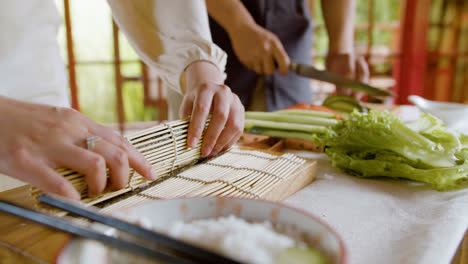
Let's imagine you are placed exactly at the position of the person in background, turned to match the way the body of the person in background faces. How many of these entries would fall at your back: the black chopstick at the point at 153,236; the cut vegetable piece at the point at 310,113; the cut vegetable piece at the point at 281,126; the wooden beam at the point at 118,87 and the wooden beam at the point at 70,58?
2

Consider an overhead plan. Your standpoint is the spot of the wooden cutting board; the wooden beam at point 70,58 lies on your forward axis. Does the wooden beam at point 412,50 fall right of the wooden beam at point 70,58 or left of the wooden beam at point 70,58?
right

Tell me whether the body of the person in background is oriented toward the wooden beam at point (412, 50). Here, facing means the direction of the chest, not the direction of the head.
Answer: no

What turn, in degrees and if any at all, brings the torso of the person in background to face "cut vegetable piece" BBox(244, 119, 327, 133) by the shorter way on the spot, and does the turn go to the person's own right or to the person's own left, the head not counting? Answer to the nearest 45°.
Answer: approximately 45° to the person's own right

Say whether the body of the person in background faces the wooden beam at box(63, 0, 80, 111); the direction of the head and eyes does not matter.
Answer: no

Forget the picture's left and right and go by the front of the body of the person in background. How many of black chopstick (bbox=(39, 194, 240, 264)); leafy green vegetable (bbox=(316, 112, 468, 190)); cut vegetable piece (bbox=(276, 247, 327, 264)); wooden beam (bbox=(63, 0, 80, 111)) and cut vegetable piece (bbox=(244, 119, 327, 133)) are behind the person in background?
1

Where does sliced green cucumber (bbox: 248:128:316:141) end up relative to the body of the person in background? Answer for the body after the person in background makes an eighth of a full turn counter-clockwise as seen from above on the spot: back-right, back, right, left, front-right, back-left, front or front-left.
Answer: right

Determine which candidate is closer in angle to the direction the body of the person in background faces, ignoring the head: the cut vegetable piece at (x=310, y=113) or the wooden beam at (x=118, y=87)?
the cut vegetable piece

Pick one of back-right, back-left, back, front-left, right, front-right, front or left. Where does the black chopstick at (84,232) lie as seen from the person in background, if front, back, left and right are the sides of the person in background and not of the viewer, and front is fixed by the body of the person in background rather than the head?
front-right

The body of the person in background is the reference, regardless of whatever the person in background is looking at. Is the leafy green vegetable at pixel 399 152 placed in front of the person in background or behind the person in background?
in front

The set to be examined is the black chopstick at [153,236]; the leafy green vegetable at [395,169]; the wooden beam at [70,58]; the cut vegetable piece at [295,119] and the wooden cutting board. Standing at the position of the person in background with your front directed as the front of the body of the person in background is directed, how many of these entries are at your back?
1

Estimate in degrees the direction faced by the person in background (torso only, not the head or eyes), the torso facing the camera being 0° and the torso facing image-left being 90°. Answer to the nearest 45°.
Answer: approximately 315°
